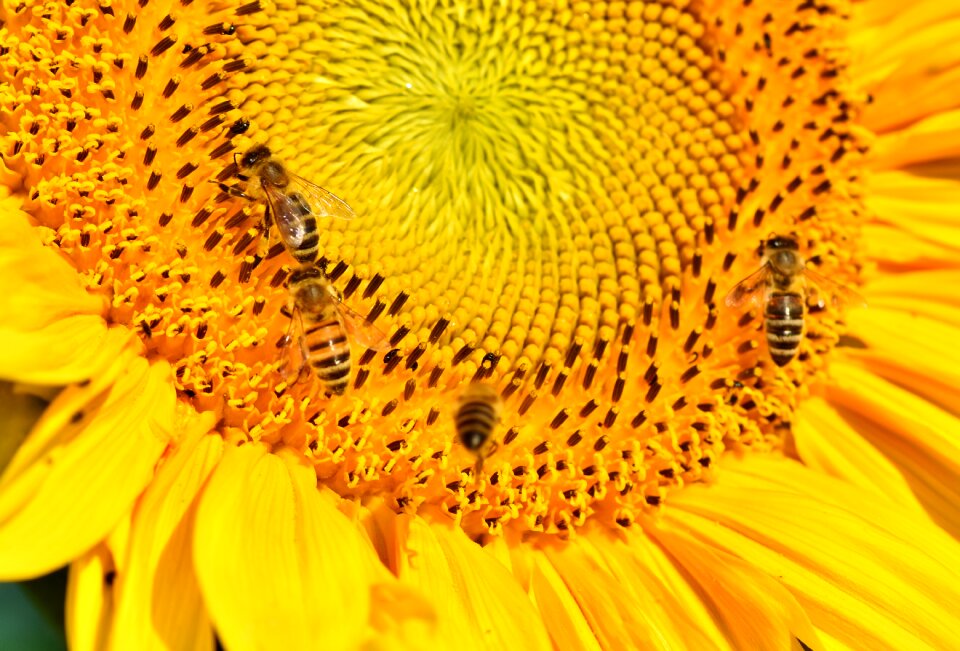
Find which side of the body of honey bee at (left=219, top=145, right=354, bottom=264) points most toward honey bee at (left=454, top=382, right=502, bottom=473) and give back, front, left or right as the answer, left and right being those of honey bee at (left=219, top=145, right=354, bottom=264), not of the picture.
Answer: back

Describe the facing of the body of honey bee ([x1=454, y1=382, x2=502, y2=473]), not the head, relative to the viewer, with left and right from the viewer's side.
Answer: facing away from the viewer

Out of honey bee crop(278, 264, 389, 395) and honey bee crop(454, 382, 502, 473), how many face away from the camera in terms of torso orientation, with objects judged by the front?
2

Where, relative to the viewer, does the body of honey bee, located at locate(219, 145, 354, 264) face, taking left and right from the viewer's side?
facing away from the viewer and to the left of the viewer

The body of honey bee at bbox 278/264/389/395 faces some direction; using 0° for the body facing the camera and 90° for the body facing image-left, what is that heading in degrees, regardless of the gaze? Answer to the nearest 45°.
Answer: approximately 180°

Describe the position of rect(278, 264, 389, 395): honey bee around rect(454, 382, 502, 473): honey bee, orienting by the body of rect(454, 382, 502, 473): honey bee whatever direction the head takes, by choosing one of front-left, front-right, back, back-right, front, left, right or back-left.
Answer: left

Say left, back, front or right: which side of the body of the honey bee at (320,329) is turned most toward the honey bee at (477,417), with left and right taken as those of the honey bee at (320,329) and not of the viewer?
right

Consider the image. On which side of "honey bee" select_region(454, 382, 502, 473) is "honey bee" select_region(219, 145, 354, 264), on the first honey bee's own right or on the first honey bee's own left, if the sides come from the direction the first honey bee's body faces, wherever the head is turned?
on the first honey bee's own left

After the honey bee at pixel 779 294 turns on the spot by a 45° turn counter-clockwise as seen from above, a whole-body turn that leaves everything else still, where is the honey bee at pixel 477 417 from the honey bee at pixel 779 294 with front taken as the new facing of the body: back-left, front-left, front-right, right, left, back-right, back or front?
left

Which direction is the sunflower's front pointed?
toward the camera

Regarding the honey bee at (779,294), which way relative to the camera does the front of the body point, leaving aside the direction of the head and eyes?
away from the camera

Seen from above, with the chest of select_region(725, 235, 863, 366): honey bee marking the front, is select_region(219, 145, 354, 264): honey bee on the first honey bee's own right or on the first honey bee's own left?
on the first honey bee's own left
